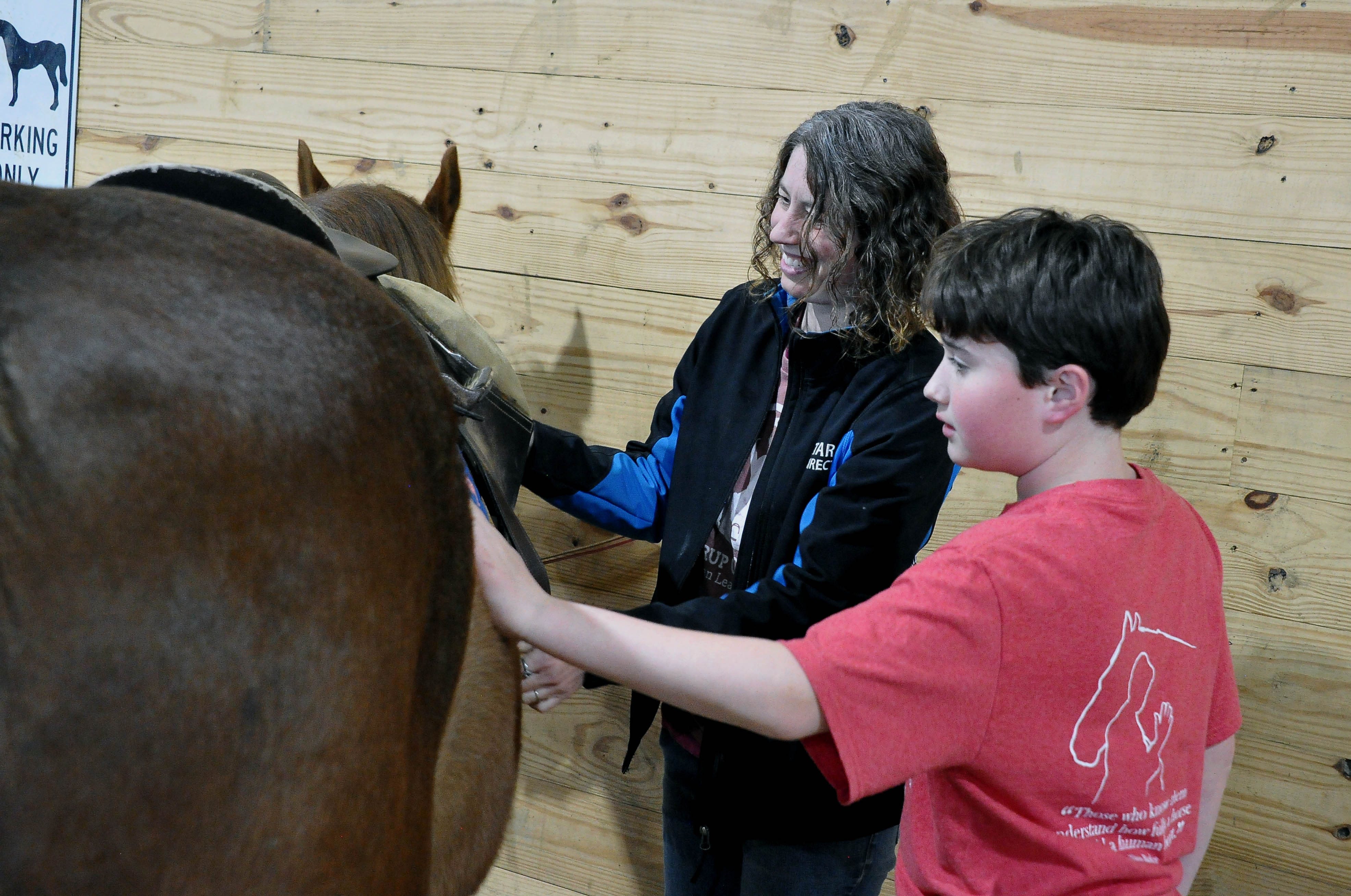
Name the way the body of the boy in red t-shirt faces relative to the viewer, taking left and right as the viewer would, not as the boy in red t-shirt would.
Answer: facing away from the viewer and to the left of the viewer

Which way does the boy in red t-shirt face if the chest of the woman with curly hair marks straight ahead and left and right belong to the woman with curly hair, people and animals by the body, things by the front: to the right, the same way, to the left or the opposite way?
to the right

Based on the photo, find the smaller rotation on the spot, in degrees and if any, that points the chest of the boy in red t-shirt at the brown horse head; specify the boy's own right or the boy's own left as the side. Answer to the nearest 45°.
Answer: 0° — they already face it

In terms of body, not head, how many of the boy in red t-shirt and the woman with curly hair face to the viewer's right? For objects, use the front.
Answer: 0

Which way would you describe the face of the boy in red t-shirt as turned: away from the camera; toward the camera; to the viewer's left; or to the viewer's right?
to the viewer's left
